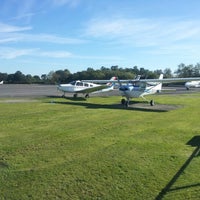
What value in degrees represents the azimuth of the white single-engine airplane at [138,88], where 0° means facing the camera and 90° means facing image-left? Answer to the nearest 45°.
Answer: approximately 45°
